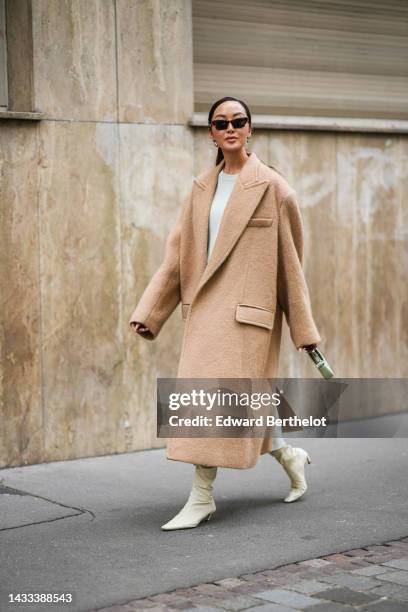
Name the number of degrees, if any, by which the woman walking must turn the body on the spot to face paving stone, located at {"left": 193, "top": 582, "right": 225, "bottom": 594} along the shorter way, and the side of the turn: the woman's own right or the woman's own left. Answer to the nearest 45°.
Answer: approximately 45° to the woman's own left

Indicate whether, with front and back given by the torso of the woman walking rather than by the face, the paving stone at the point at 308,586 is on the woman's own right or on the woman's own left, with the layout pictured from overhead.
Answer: on the woman's own left

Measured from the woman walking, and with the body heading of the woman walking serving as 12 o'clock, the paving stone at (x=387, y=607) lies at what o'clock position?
The paving stone is roughly at 10 o'clock from the woman walking.

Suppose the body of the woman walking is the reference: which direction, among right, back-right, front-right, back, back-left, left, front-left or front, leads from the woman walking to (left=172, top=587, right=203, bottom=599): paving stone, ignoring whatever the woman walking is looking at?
front-left

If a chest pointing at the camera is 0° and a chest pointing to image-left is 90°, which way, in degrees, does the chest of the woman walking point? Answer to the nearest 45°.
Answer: approximately 45°

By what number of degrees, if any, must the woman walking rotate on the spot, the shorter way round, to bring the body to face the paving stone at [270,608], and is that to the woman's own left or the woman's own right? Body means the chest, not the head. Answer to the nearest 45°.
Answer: approximately 45° to the woman's own left

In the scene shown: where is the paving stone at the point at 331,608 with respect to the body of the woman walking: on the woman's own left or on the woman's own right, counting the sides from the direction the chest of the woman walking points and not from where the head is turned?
on the woman's own left
